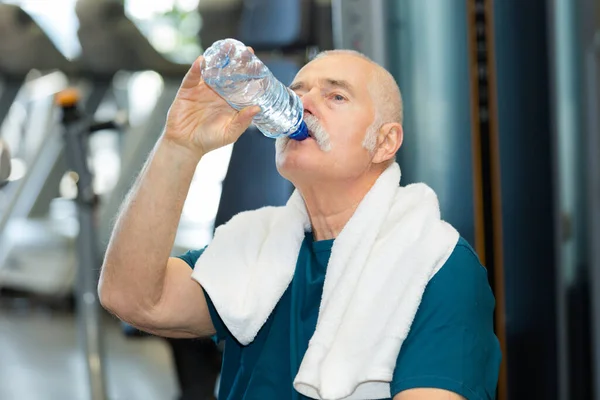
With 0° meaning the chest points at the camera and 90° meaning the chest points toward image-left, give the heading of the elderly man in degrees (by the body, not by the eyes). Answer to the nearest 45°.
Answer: approximately 45°

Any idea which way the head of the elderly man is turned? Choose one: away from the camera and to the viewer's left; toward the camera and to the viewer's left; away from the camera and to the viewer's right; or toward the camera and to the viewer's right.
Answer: toward the camera and to the viewer's left
